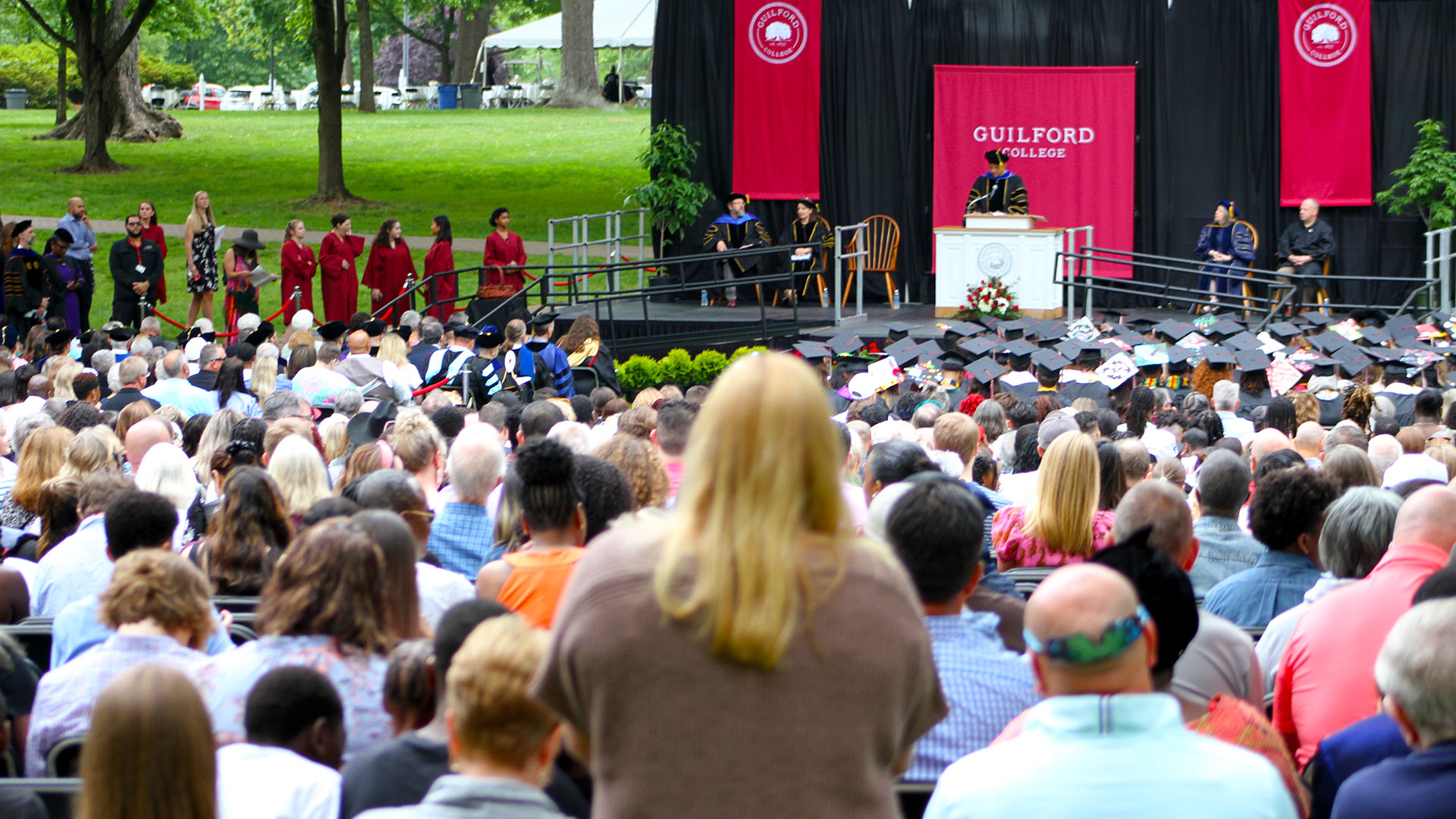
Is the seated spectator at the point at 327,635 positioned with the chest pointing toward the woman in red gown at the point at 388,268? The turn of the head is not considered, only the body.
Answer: yes

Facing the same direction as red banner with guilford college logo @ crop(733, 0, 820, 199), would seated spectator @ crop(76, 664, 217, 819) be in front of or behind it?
in front

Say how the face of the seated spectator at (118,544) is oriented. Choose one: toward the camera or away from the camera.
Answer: away from the camera

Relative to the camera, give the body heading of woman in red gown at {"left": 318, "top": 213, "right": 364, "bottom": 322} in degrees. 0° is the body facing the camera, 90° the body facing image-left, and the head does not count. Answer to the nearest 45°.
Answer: approximately 315°

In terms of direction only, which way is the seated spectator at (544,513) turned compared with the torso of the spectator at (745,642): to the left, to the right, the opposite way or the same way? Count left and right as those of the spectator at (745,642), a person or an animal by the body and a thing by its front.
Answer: the same way

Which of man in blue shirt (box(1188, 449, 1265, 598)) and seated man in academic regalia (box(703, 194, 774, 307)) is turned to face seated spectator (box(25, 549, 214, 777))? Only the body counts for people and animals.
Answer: the seated man in academic regalia

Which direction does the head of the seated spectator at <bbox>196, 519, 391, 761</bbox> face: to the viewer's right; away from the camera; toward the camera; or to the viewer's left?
away from the camera

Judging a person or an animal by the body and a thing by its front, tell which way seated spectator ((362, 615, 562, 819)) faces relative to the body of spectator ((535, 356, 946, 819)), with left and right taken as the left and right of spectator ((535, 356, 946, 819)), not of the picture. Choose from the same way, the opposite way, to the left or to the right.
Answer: the same way

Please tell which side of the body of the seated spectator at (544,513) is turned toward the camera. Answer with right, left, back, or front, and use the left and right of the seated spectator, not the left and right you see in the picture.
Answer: back

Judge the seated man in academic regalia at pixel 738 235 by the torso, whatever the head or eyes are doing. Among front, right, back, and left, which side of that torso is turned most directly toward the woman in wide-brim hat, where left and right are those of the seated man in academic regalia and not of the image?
right

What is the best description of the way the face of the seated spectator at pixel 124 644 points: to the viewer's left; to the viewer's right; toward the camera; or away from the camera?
away from the camera

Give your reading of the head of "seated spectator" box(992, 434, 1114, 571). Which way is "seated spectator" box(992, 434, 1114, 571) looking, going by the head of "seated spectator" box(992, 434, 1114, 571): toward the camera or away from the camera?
away from the camera

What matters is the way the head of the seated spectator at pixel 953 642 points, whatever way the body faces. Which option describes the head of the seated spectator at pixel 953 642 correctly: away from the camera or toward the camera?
away from the camera

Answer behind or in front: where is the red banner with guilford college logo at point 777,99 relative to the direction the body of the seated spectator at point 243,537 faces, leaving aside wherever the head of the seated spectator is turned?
in front

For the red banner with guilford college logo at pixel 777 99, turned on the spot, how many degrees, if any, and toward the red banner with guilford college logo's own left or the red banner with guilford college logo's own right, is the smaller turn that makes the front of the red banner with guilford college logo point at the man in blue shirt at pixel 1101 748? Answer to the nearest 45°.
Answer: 0° — it already faces them

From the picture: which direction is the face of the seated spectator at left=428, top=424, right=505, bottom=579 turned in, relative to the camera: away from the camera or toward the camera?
away from the camera

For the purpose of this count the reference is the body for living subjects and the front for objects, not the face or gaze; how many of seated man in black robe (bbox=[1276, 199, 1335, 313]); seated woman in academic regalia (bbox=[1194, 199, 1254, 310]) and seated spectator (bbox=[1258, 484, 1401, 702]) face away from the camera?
1

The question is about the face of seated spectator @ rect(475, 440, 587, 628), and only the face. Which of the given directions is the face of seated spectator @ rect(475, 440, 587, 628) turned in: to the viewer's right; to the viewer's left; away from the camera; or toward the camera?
away from the camera
